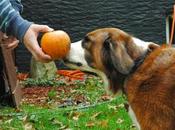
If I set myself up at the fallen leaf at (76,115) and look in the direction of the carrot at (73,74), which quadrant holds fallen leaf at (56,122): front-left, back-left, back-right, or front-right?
back-left

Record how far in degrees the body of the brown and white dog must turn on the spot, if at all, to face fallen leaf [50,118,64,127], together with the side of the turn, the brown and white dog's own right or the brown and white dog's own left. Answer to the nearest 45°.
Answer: approximately 45° to the brown and white dog's own right

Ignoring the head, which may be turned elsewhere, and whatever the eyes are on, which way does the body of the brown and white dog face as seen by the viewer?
to the viewer's left

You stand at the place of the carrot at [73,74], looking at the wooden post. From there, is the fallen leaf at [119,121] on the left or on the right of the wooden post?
left

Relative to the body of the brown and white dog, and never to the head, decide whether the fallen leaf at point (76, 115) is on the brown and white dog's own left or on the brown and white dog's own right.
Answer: on the brown and white dog's own right

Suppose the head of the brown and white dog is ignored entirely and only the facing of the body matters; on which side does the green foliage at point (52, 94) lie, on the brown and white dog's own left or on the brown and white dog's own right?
on the brown and white dog's own right

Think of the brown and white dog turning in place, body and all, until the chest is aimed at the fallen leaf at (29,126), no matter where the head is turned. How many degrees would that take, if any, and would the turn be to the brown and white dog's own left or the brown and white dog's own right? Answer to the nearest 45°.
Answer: approximately 45° to the brown and white dog's own right

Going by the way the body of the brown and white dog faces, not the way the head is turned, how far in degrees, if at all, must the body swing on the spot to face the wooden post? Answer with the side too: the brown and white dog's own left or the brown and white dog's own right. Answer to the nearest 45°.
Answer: approximately 45° to the brown and white dog's own right
